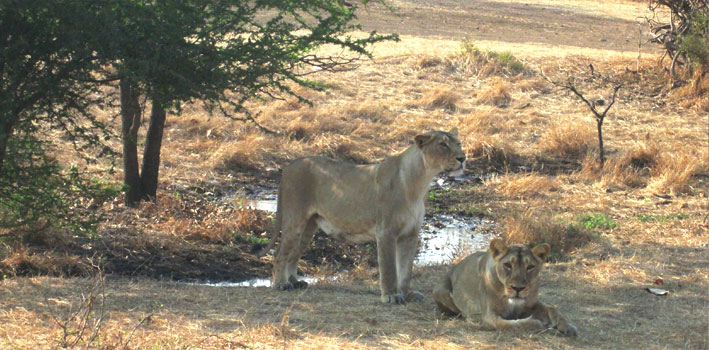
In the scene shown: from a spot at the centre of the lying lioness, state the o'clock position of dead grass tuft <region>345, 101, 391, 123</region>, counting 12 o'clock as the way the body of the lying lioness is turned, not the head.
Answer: The dead grass tuft is roughly at 7 o'clock from the lying lioness.

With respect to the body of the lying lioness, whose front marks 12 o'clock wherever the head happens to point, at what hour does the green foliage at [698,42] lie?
The green foliage is roughly at 8 o'clock from the lying lioness.

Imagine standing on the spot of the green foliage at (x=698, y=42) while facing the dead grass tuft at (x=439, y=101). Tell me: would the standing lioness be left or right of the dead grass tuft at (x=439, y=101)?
left

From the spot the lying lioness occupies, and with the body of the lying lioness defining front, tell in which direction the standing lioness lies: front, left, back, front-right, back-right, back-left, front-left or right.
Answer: back

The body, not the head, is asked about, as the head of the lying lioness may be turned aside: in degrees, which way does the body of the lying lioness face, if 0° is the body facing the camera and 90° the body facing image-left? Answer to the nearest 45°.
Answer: approximately 315°

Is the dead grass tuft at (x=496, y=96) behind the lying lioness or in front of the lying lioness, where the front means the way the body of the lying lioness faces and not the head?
behind

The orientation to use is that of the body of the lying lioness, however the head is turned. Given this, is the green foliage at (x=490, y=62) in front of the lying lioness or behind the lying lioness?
behind

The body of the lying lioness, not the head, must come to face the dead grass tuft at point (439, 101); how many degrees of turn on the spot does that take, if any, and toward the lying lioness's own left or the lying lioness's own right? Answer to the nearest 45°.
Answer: approximately 135° to the lying lioness's own left

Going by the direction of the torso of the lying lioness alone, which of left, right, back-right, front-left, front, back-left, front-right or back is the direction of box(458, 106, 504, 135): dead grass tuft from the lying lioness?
back-left

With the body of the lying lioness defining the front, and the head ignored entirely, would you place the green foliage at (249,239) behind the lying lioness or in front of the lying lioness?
behind

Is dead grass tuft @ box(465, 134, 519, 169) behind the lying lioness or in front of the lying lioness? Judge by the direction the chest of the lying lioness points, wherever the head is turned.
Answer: behind

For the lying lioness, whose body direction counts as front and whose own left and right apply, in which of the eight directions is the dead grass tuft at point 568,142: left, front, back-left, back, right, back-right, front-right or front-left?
back-left

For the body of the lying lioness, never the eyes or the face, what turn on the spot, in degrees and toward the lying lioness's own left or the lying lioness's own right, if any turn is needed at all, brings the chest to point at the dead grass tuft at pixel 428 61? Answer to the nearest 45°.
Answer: approximately 135° to the lying lioness's own left

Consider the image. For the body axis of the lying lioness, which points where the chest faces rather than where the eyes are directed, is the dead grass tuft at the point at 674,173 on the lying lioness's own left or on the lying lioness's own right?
on the lying lioness's own left

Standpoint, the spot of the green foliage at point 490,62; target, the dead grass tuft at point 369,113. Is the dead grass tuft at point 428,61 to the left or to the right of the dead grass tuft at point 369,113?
right
